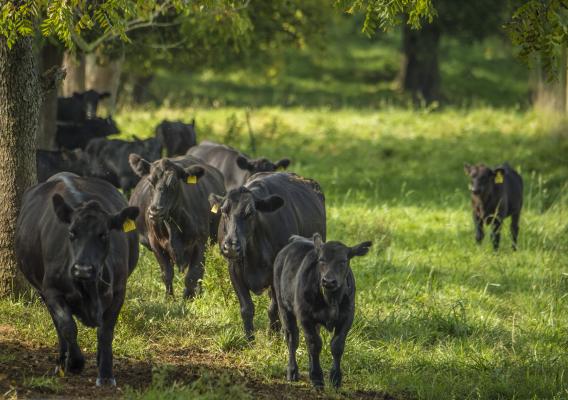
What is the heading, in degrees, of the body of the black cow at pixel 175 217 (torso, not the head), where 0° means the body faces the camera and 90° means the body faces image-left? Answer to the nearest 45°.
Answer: approximately 0°

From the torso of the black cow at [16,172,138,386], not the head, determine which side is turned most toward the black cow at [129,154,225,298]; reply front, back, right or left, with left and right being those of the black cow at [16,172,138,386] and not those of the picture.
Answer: back

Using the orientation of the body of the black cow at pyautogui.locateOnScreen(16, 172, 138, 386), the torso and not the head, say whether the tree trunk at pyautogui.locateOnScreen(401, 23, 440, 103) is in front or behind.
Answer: behind

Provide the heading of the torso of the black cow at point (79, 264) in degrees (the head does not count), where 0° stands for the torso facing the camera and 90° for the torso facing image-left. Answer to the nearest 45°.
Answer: approximately 0°

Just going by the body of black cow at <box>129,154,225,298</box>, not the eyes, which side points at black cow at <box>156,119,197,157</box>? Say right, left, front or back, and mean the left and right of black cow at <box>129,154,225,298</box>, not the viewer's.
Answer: back

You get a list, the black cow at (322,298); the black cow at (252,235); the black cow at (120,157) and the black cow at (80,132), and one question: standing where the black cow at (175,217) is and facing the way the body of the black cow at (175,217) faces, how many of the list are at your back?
2

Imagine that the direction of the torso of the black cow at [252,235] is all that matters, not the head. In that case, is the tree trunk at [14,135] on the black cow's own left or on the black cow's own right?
on the black cow's own right

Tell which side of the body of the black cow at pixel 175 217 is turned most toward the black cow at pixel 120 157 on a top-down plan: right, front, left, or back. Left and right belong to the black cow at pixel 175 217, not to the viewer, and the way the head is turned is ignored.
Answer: back

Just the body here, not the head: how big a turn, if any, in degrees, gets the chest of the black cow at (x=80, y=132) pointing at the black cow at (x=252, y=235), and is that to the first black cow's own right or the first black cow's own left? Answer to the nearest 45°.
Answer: approximately 90° to the first black cow's own right

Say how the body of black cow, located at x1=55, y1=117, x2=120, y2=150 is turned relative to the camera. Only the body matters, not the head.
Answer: to the viewer's right

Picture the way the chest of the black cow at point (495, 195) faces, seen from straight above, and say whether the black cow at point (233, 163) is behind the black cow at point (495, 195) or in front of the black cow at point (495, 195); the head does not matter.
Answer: in front
